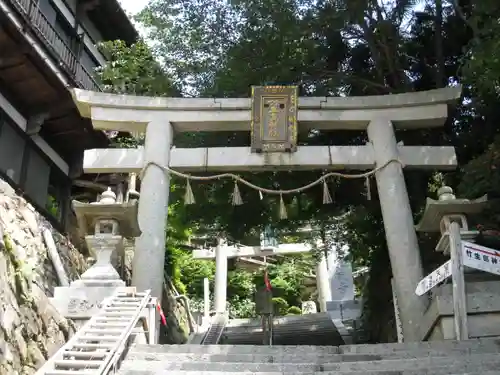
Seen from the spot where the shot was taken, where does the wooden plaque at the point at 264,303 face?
facing the viewer

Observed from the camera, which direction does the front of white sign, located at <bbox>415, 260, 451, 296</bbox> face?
facing the viewer and to the left of the viewer

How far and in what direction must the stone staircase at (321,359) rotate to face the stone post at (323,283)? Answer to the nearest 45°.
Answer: approximately 180°

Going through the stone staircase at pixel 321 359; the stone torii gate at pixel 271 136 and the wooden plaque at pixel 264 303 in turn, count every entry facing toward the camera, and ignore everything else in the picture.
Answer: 3

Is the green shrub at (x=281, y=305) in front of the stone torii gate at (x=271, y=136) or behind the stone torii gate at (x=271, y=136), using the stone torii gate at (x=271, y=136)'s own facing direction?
behind

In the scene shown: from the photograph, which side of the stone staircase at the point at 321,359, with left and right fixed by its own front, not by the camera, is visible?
front

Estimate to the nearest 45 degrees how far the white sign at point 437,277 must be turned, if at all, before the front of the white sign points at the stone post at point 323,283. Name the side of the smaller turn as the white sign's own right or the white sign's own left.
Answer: approximately 135° to the white sign's own right

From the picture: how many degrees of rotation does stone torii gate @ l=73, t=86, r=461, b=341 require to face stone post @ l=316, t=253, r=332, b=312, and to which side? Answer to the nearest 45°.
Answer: approximately 180°

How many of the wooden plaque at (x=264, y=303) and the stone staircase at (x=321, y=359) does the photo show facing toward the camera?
2

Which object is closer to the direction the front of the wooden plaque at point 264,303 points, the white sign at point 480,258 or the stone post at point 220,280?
the white sign

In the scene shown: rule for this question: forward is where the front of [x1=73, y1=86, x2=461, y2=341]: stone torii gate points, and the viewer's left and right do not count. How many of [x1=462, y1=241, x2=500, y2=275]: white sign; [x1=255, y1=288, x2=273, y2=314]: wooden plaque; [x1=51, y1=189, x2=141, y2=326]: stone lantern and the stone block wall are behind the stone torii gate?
1

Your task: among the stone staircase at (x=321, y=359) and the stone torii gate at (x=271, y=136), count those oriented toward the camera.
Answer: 2

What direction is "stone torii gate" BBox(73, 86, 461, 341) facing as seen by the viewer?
toward the camera

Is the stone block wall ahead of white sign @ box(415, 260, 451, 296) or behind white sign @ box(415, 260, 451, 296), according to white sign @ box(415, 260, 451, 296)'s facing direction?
ahead
